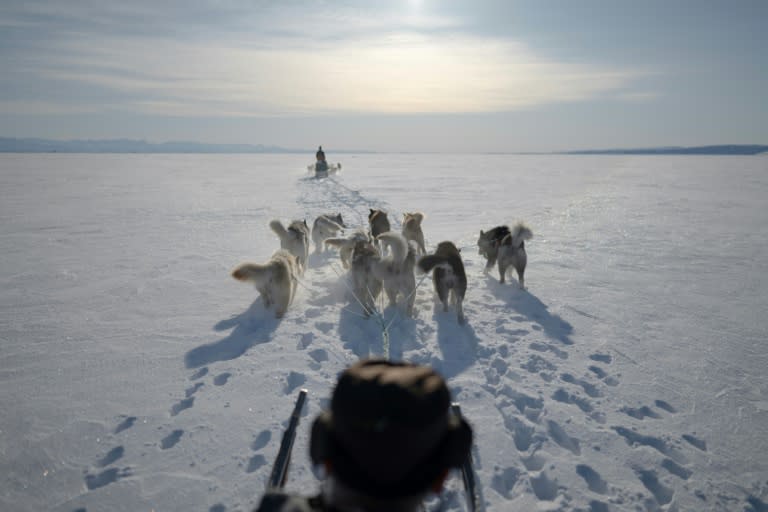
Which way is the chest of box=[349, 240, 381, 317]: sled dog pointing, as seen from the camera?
away from the camera

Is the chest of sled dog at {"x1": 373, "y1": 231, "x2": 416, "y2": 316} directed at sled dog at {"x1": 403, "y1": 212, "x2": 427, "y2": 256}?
yes

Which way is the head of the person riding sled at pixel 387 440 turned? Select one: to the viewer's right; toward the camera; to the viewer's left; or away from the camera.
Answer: away from the camera

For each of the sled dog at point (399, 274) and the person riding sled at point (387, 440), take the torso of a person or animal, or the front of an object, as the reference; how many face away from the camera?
2

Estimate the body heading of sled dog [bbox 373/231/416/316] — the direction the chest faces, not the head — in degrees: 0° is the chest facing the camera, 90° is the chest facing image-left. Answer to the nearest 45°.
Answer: approximately 180°

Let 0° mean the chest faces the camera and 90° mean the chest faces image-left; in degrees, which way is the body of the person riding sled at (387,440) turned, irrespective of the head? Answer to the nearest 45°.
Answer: approximately 180°

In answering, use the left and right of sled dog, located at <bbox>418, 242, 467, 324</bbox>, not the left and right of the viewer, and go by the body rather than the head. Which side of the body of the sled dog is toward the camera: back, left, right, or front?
back

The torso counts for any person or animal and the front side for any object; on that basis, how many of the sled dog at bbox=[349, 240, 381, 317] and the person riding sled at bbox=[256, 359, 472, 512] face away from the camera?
2

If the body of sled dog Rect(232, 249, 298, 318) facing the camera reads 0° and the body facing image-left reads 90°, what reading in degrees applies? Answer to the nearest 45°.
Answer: approximately 225°

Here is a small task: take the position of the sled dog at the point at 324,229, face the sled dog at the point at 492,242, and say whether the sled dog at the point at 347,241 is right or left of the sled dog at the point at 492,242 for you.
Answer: right
